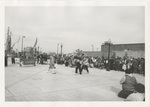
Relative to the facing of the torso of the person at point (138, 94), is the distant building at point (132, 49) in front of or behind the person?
in front

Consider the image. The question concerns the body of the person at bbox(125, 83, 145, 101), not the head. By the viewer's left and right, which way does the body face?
facing away from the viewer
